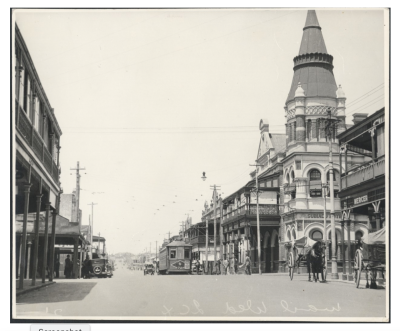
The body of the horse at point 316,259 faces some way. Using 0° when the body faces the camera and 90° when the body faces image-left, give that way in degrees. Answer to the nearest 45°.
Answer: approximately 315°
